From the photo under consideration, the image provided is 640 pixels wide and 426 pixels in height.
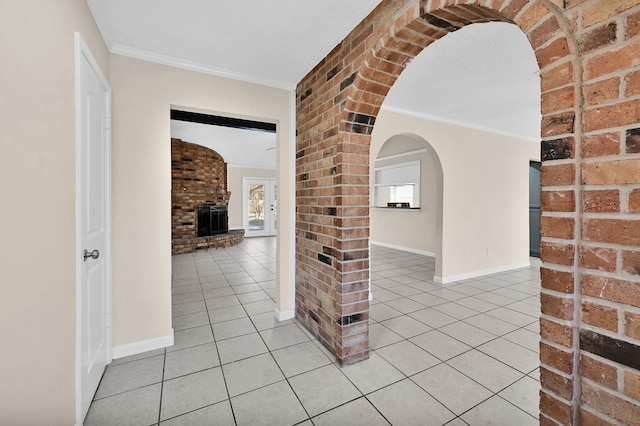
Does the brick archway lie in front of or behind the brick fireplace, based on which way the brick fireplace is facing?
in front

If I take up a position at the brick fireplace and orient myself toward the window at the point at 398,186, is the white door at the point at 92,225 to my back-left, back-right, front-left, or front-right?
front-right

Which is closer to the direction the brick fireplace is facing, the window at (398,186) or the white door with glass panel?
the window

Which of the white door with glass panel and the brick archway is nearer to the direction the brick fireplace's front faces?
the brick archway

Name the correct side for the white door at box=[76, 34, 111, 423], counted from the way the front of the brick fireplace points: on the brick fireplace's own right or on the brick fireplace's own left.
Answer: on the brick fireplace's own right

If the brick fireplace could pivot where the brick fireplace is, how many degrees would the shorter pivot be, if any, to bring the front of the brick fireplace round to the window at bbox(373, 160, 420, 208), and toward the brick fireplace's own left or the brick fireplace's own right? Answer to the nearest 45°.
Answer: approximately 45° to the brick fireplace's own left

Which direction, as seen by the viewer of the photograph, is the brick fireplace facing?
facing the viewer and to the right of the viewer

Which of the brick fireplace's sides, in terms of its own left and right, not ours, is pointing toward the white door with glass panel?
left
